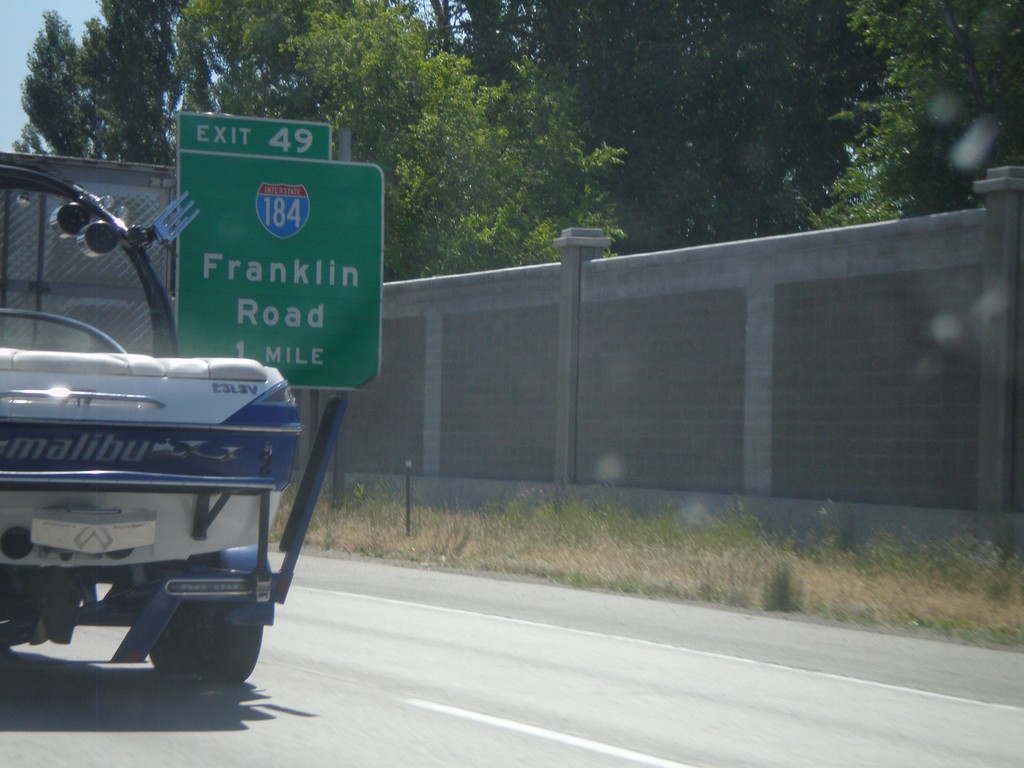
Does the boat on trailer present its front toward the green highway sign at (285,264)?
yes

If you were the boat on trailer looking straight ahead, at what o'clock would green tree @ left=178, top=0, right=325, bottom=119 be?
The green tree is roughly at 12 o'clock from the boat on trailer.

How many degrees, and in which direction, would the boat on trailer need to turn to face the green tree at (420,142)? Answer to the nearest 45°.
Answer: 0° — it already faces it

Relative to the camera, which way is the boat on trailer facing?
away from the camera

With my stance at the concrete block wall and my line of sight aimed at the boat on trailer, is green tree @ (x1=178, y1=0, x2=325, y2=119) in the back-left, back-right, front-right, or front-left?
back-right

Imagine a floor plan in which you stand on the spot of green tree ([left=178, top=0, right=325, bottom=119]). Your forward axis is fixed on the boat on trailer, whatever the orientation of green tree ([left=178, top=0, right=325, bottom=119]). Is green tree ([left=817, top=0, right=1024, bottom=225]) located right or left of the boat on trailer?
left

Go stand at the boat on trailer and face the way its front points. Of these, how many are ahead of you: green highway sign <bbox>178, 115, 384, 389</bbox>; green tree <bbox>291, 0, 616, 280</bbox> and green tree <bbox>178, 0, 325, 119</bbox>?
3
